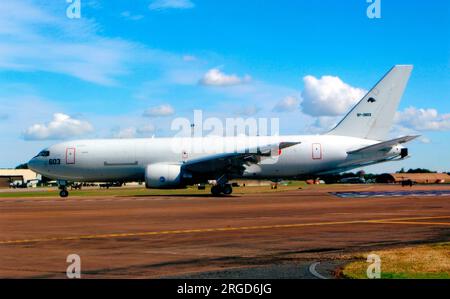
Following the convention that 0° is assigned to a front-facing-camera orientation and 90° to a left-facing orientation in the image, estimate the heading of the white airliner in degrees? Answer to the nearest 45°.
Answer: approximately 90°
